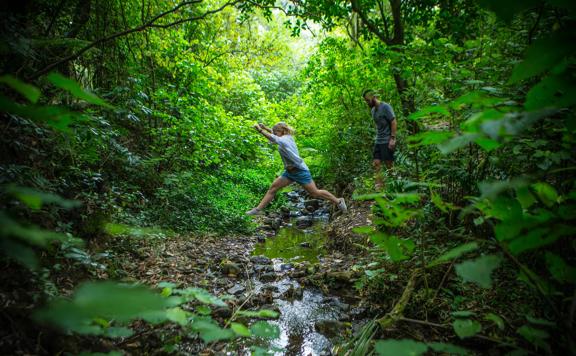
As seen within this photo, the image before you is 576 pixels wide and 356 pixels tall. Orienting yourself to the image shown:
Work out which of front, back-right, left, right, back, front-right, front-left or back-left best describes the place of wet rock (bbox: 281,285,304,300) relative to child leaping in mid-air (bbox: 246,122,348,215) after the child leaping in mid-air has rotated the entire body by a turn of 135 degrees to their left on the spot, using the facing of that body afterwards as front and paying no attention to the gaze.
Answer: front-right

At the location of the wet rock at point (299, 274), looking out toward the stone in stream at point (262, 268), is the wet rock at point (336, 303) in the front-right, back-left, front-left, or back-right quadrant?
back-left

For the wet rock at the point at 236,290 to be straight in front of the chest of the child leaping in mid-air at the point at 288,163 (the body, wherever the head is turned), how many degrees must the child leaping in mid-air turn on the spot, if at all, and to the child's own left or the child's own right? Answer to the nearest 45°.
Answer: approximately 90° to the child's own left

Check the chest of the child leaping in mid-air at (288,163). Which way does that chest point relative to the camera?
to the viewer's left

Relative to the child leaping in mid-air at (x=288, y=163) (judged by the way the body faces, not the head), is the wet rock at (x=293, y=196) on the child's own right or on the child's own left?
on the child's own right

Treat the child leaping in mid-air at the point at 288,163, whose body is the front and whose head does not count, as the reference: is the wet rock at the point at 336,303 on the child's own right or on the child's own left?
on the child's own left

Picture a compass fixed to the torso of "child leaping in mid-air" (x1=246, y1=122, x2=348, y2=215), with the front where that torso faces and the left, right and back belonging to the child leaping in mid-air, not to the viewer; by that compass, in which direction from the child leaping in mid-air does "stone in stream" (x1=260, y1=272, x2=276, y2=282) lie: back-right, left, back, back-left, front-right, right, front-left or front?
left

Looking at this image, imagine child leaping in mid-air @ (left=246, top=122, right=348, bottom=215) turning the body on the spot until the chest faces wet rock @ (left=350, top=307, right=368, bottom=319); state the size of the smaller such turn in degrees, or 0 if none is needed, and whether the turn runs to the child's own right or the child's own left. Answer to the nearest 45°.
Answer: approximately 90° to the child's own left

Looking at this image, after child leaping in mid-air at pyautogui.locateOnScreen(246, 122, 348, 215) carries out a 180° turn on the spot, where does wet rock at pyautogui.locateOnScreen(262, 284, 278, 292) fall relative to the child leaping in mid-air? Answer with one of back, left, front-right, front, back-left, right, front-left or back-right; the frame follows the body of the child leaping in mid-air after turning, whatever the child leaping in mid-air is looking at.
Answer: right

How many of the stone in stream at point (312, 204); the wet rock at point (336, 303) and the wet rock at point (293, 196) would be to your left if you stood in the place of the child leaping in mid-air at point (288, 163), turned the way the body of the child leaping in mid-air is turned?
1

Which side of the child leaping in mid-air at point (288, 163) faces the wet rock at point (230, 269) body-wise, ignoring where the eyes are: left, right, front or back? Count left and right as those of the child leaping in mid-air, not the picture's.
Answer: left
